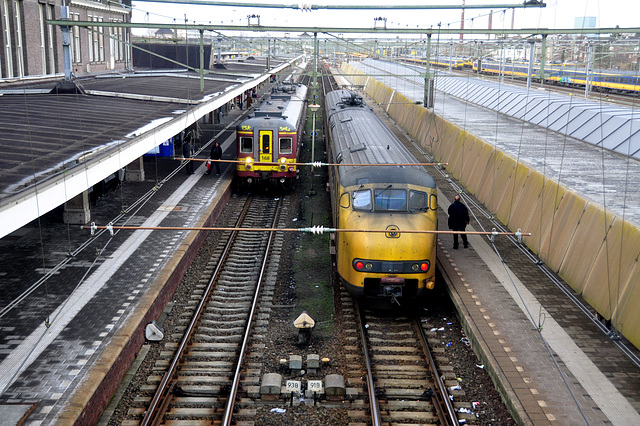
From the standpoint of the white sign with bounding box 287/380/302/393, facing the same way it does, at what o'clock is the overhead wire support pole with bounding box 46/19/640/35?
The overhead wire support pole is roughly at 6 o'clock from the white sign.

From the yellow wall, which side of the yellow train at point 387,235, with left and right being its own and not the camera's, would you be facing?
left

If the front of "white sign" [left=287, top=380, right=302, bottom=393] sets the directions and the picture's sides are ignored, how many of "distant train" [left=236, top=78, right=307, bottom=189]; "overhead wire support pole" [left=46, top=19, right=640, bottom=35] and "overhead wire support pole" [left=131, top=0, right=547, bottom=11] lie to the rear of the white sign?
3

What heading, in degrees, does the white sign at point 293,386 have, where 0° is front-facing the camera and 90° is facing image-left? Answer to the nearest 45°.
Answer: approximately 0°

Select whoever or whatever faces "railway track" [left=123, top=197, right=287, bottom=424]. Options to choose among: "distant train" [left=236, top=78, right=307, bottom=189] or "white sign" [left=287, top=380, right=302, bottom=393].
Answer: the distant train

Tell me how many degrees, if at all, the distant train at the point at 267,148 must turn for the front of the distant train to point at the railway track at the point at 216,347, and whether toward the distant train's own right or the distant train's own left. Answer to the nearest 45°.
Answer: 0° — it already faces it
